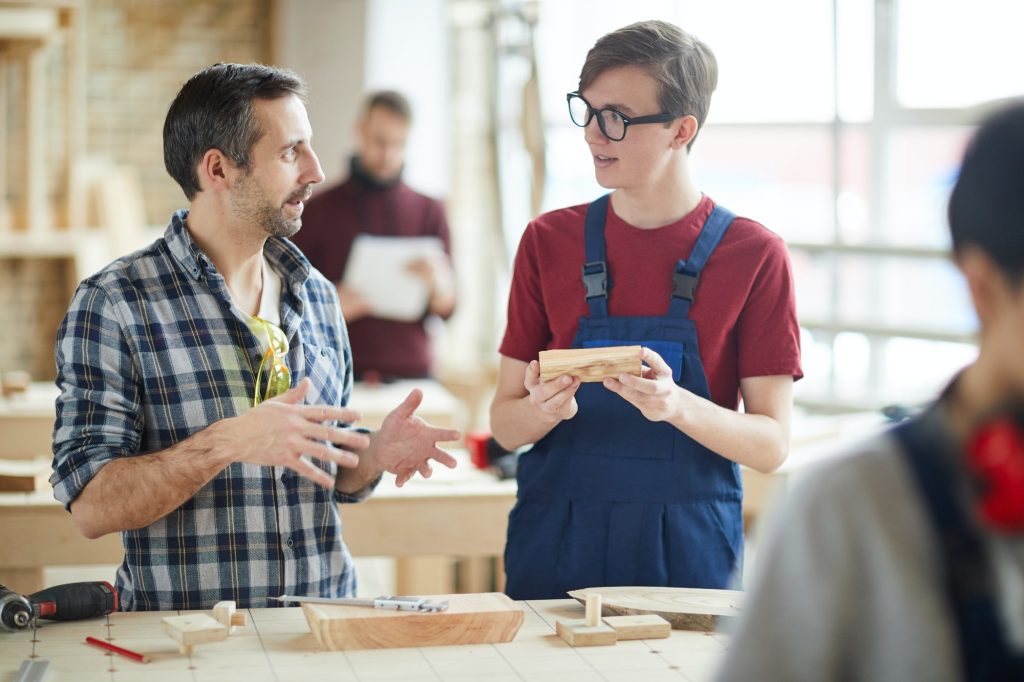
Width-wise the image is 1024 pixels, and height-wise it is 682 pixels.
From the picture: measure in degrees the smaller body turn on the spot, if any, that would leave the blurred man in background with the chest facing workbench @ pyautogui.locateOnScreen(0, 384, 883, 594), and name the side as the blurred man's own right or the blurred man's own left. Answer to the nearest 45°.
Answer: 0° — they already face it

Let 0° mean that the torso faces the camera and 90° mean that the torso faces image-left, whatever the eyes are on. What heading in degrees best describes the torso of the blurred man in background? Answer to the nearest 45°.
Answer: approximately 0°

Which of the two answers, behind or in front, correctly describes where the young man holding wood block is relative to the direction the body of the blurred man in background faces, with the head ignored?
in front

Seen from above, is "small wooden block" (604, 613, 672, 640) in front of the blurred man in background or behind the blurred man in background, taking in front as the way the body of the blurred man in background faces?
in front

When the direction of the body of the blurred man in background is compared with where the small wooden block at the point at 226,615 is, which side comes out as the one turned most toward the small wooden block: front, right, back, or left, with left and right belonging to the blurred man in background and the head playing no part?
front

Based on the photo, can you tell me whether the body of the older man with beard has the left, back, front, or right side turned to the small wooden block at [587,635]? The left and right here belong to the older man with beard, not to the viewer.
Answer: front

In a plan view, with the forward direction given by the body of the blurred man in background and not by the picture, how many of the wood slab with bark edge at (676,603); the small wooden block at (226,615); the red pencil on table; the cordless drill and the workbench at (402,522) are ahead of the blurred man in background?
5

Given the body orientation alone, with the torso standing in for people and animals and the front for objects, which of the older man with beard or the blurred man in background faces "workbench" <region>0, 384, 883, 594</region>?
the blurred man in background

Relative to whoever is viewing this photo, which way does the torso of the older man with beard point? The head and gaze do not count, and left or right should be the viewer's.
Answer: facing the viewer and to the right of the viewer

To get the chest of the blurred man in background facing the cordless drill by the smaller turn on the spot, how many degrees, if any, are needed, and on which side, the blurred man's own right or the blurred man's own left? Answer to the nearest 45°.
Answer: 0° — they already face it

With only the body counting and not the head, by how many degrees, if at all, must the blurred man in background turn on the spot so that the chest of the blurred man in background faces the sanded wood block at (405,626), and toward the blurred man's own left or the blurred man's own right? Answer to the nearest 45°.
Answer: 0° — they already face it

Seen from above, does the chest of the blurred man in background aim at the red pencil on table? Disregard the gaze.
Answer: yes

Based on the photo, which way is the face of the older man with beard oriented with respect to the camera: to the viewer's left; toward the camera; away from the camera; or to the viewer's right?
to the viewer's right

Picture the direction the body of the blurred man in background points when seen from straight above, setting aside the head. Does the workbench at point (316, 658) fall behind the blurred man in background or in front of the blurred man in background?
in front

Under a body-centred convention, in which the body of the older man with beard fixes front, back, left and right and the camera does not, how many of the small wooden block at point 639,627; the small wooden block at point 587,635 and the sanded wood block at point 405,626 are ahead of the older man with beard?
3

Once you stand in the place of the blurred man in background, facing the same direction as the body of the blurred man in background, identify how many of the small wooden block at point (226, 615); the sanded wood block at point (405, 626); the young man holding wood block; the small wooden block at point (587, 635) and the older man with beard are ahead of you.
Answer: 5
